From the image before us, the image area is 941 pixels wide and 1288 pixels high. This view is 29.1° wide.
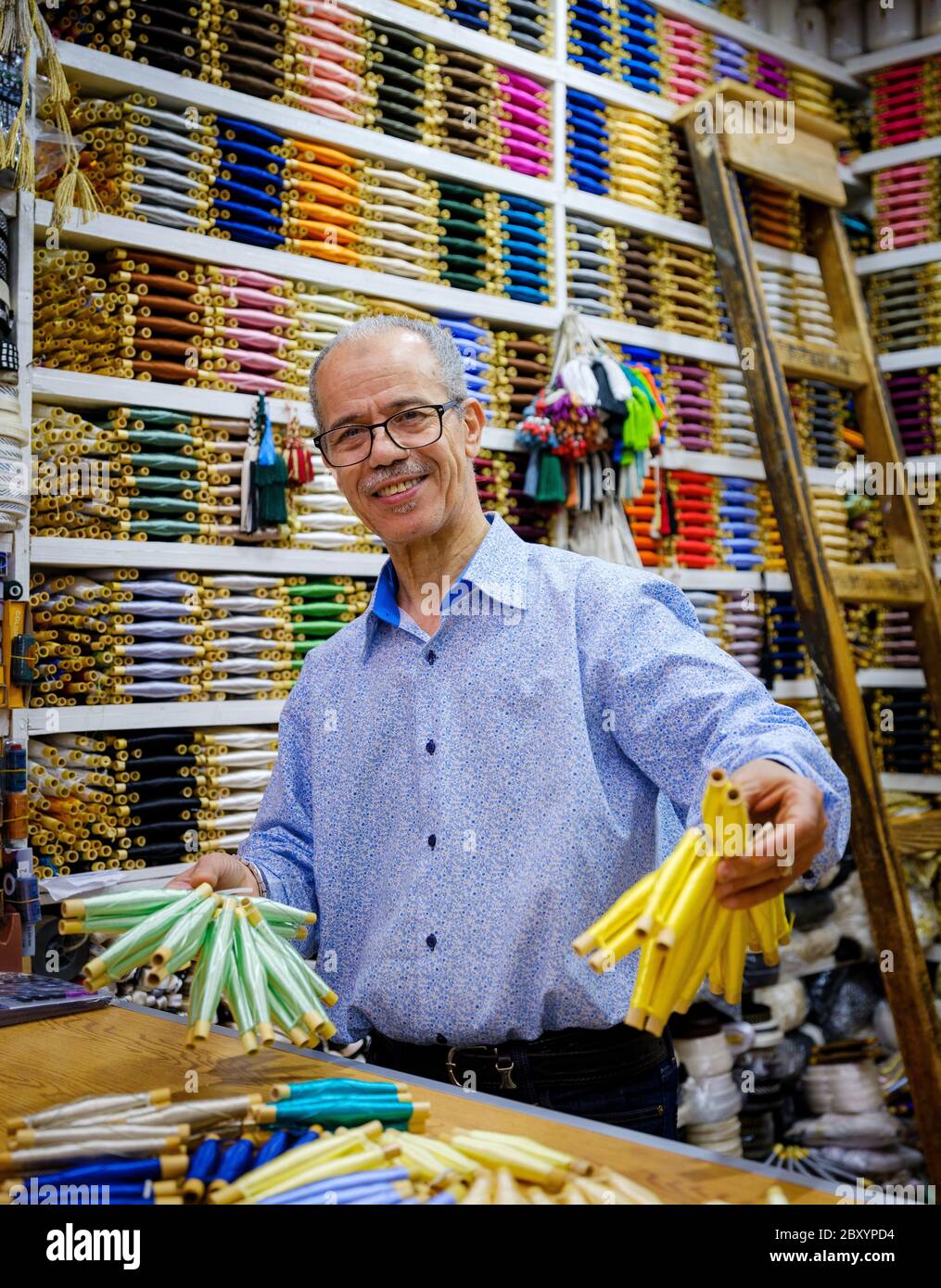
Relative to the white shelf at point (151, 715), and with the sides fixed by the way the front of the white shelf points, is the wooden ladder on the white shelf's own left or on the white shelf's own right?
on the white shelf's own left

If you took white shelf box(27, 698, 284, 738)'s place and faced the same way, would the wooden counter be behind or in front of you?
in front

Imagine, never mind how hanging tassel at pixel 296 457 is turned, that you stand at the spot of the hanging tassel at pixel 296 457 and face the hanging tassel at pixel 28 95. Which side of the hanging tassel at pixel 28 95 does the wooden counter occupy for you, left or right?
left

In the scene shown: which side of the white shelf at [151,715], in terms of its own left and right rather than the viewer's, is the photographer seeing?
front

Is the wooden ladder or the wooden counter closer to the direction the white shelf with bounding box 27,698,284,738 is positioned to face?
the wooden counter

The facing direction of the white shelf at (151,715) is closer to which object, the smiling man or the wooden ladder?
the smiling man

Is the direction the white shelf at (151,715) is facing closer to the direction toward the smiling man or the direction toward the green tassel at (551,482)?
the smiling man
